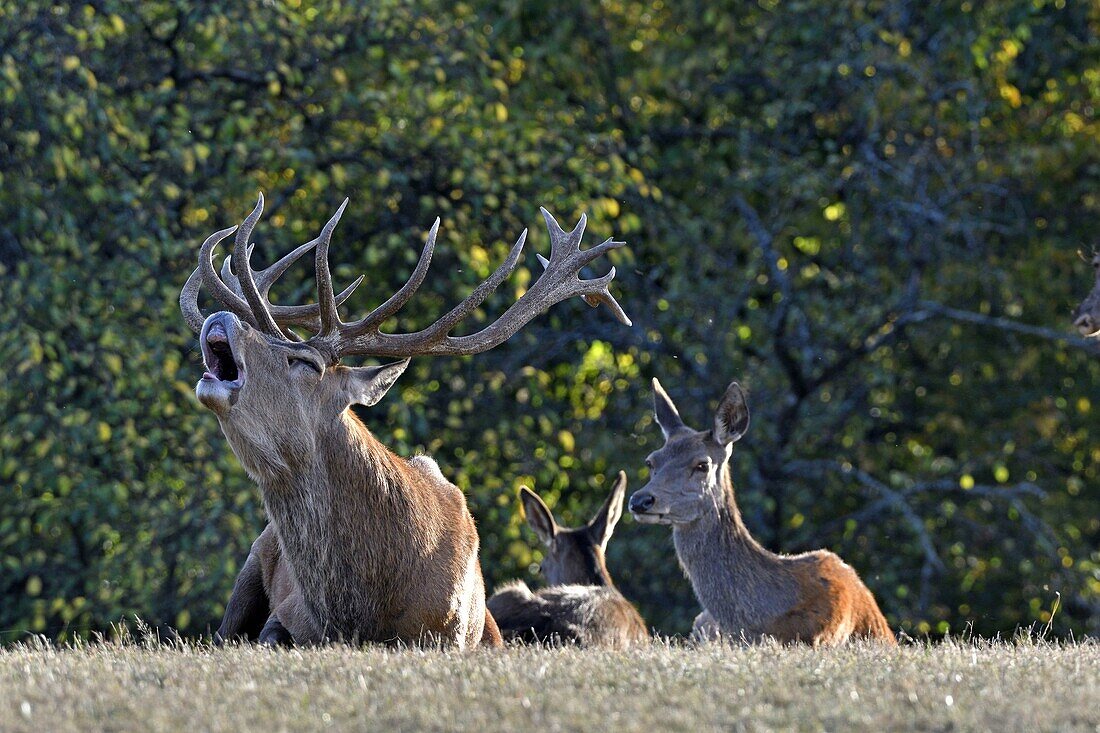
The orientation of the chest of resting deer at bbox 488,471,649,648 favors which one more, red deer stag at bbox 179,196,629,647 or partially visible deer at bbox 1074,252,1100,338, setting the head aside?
the partially visible deer

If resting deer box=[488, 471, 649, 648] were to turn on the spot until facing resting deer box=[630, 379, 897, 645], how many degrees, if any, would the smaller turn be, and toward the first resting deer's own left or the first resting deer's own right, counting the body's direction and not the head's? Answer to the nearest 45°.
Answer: approximately 45° to the first resting deer's own right

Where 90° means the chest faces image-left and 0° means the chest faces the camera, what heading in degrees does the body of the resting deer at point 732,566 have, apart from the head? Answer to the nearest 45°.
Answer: approximately 45°

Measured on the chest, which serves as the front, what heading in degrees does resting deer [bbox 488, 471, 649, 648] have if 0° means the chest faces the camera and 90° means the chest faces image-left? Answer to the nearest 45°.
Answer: approximately 180°

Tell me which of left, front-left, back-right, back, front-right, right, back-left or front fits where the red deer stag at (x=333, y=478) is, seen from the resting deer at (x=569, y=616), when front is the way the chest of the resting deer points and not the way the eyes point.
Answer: back-left

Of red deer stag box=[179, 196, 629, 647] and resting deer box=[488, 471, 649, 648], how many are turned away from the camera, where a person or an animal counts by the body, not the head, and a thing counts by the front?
1

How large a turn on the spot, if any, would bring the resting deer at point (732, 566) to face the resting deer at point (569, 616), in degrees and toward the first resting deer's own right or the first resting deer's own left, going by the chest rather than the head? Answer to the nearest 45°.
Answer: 0° — it already faces it

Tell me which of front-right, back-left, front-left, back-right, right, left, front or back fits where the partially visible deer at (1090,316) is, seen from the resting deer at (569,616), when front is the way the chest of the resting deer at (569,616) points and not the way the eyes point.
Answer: front-right

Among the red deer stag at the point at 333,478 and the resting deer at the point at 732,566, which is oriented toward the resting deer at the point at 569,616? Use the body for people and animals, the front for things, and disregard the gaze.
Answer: the resting deer at the point at 732,566

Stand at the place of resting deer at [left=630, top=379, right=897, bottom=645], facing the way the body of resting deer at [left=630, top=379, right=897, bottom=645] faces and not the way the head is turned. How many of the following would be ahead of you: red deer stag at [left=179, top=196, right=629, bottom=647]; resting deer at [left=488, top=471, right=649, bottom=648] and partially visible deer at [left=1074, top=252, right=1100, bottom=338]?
2

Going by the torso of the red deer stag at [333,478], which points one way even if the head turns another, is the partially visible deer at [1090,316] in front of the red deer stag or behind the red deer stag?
behind

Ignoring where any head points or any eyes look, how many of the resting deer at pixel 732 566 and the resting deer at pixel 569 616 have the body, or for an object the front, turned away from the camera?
1

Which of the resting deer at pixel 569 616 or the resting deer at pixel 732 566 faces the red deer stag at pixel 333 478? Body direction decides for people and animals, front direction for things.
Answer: the resting deer at pixel 732 566

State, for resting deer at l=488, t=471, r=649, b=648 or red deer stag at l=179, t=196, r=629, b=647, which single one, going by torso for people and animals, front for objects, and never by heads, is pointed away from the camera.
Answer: the resting deer

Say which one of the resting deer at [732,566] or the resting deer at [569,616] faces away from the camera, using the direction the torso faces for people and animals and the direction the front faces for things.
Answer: the resting deer at [569,616]

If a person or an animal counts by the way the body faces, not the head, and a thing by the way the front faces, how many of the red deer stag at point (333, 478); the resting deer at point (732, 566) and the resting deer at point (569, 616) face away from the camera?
1
